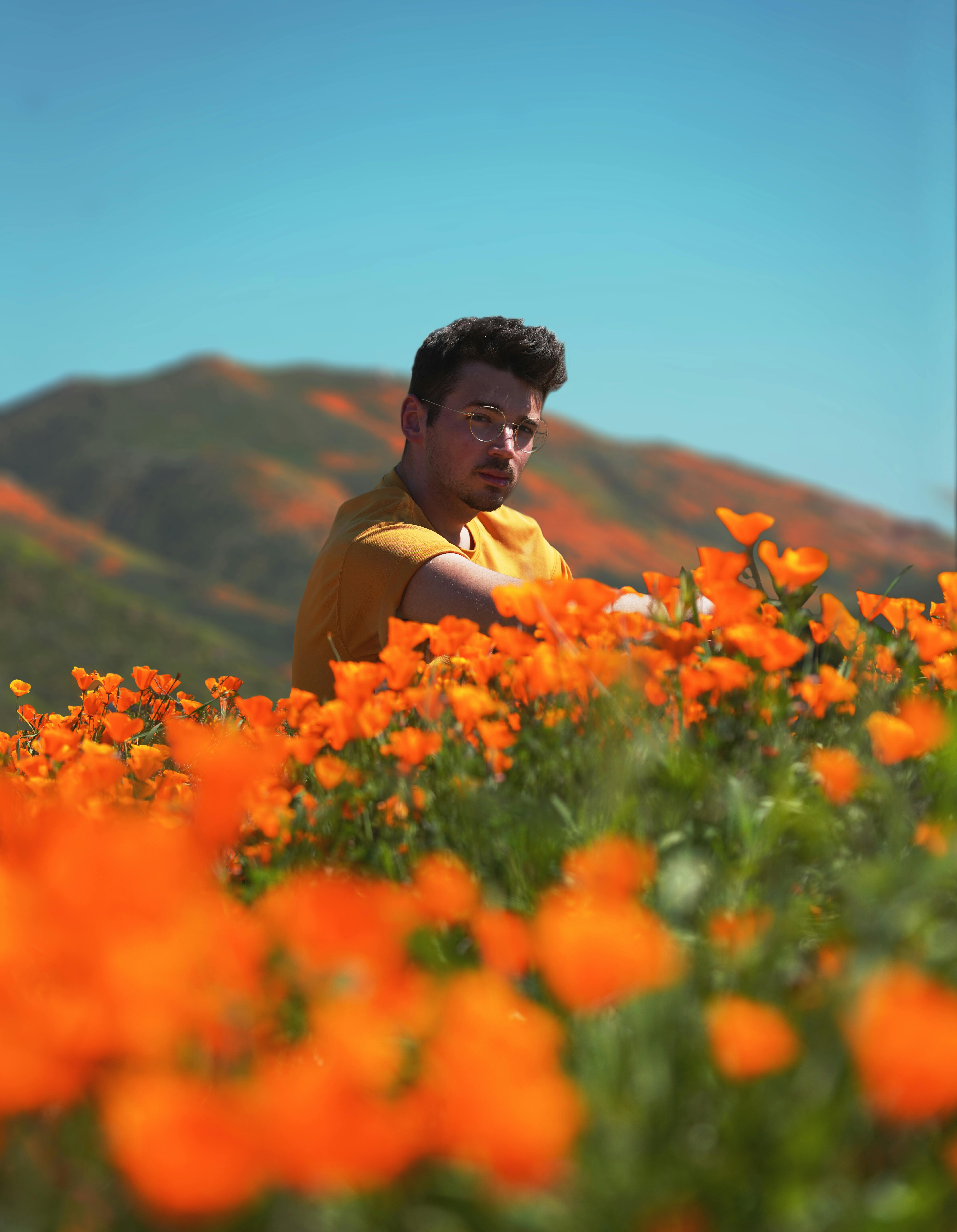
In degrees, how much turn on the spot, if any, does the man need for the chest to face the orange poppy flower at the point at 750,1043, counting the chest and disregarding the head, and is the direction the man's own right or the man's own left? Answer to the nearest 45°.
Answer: approximately 45° to the man's own right

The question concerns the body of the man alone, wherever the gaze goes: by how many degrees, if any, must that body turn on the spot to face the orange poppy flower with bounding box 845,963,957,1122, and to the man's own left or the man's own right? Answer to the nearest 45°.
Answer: approximately 45° to the man's own right

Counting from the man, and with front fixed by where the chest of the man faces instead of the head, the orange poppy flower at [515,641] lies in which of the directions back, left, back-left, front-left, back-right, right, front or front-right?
front-right

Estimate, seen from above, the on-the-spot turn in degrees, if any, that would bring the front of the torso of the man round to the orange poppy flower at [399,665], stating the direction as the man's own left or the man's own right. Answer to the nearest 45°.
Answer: approximately 45° to the man's own right

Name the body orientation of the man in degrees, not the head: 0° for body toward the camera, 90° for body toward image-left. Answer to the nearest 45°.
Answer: approximately 315°

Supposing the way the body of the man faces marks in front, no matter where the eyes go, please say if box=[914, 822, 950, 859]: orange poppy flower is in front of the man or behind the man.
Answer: in front

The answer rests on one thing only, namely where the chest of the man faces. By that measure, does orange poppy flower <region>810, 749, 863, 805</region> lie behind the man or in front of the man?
in front

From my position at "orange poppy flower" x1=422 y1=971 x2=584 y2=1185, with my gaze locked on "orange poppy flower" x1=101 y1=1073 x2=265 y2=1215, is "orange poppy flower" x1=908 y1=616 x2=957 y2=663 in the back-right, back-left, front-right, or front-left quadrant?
back-right
